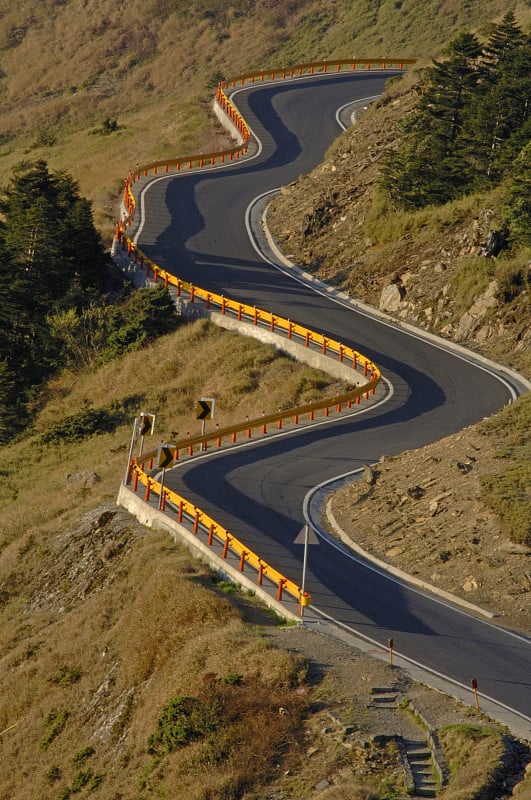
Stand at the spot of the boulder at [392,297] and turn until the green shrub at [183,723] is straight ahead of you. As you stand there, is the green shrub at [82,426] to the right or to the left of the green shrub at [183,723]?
right

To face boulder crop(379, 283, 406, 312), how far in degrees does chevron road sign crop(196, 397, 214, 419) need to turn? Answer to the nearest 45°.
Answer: approximately 135° to its left

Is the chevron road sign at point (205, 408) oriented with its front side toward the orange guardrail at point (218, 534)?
yes

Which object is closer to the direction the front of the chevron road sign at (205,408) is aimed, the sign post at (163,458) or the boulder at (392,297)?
the sign post

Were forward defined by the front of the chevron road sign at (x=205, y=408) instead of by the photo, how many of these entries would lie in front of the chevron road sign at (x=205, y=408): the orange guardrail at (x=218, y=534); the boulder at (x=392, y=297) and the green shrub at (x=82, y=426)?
1

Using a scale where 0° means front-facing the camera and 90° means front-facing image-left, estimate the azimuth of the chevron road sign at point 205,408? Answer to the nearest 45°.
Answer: approximately 0°
